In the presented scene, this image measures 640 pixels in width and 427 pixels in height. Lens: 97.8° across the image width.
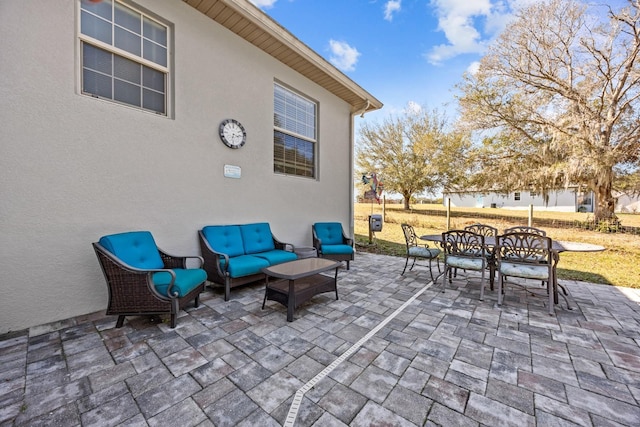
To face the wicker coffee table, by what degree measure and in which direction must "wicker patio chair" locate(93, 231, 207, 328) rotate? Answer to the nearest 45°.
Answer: approximately 45° to its left

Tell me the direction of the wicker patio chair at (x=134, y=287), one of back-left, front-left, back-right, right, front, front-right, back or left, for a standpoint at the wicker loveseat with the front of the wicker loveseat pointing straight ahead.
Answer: right

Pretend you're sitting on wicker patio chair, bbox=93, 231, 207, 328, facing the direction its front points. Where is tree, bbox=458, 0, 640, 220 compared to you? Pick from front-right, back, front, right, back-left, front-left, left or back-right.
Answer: front-left

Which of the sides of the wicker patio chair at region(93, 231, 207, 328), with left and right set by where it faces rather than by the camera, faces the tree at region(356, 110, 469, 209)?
left

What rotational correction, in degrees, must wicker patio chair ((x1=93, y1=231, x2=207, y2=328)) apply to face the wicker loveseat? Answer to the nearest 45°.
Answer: approximately 90° to its left

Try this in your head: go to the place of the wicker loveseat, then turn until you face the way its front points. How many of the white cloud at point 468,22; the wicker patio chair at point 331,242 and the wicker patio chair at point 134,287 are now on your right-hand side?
1

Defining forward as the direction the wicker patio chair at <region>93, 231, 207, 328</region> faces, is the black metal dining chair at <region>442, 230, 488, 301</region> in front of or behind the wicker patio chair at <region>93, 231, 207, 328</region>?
in front

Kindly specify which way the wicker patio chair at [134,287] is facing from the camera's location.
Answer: facing the viewer and to the right of the viewer

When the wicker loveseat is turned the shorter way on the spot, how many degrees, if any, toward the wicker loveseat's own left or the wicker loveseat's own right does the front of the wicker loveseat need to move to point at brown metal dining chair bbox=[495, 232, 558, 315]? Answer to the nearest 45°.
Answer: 0° — it already faces it

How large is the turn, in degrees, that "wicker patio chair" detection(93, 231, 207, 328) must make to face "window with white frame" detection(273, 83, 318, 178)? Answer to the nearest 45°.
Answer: approximately 90° to its left

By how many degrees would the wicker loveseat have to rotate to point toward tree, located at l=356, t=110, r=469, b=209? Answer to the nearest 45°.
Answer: approximately 90° to its left
